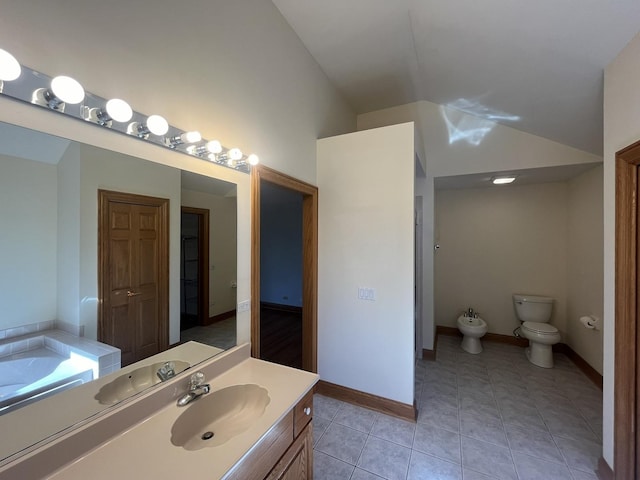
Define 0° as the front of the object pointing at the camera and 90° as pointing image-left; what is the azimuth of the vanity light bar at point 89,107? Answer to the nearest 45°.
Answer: approximately 315°

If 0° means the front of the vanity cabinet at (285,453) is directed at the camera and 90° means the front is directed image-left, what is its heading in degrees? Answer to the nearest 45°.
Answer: approximately 315°

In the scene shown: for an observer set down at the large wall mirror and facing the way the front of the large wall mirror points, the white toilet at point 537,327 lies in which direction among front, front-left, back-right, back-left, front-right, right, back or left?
front-left

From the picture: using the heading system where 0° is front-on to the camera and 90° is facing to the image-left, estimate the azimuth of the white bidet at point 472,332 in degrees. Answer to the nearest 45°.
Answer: approximately 0°

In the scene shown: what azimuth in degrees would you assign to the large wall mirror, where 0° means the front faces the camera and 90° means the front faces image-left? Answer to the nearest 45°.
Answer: approximately 315°

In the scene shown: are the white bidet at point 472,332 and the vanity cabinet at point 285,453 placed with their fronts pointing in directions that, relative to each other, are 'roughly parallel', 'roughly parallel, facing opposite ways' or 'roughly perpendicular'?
roughly perpendicular
